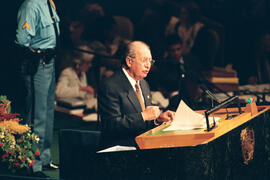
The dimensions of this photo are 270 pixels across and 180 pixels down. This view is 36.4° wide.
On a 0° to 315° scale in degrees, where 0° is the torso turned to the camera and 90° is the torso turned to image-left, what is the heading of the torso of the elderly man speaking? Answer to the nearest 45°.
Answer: approximately 315°

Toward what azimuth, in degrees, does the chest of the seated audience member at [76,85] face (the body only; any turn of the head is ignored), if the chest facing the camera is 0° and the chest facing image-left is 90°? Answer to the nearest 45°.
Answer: approximately 315°

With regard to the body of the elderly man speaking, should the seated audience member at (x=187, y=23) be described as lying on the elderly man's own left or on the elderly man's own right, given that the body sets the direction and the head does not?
on the elderly man's own left

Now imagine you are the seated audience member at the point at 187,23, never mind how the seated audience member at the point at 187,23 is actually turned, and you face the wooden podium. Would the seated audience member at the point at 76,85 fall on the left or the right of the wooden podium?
right

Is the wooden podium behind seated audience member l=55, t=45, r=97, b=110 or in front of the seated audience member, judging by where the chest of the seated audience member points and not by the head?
in front
